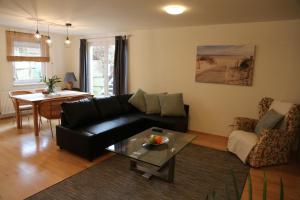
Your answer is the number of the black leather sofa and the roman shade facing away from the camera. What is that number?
0

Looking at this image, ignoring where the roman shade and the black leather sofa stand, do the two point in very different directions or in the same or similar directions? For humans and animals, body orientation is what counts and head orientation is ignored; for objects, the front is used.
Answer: same or similar directions

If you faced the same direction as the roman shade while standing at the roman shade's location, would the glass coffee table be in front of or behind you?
in front

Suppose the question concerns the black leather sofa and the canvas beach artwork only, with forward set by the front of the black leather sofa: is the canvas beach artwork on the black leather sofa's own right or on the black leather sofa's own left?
on the black leather sofa's own left

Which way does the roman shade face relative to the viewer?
toward the camera

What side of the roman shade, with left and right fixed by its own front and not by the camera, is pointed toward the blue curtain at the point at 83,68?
left

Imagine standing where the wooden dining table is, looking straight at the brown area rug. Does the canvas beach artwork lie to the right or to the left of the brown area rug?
left

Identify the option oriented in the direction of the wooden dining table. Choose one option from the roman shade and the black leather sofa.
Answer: the roman shade

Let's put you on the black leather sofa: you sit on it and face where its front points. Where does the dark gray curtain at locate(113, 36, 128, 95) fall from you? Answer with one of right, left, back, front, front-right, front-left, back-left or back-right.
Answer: back-left

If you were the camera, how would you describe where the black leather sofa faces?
facing the viewer and to the right of the viewer

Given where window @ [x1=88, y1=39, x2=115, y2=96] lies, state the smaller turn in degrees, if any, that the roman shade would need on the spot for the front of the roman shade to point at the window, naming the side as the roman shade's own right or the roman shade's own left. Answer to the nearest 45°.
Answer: approximately 90° to the roman shade's own left

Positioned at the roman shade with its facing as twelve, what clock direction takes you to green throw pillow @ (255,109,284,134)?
The green throw pillow is roughly at 11 o'clock from the roman shade.

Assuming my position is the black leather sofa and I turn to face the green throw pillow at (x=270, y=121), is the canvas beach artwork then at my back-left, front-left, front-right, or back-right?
front-left
